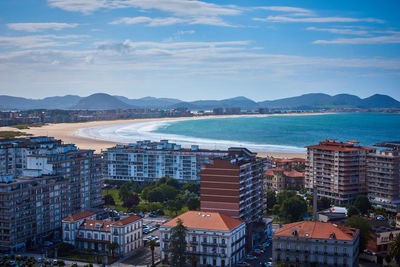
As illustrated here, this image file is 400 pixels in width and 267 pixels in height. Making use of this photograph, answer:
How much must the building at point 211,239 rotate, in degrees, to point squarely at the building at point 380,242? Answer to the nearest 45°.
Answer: approximately 90° to its left

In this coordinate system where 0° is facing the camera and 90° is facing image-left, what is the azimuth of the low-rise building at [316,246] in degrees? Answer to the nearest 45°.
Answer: approximately 0°

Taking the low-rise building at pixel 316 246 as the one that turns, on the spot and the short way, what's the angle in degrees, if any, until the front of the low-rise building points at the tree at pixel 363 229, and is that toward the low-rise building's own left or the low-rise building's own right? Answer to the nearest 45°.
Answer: approximately 135° to the low-rise building's own left

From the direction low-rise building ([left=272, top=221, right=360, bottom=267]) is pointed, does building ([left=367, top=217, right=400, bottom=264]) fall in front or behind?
behind

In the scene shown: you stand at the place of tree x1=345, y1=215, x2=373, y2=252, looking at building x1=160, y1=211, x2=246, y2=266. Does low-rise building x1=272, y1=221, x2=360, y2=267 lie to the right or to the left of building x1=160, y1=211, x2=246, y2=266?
left

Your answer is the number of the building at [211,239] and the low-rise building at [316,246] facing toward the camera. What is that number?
2

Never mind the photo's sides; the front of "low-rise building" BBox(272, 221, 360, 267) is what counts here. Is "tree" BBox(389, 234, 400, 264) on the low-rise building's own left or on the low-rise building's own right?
on the low-rise building's own left

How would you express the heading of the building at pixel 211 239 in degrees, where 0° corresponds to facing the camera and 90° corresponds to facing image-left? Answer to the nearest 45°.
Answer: approximately 0°

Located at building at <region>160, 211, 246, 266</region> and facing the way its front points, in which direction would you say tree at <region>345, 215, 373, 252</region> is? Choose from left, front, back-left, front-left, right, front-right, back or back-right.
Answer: left

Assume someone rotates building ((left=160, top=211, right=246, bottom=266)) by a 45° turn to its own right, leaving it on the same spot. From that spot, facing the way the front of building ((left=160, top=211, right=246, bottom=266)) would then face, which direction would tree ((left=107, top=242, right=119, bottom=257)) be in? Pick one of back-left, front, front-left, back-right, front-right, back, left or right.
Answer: front-right

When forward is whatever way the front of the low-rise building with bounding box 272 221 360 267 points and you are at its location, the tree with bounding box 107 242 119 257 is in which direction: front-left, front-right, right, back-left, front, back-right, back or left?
right
